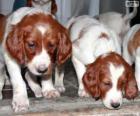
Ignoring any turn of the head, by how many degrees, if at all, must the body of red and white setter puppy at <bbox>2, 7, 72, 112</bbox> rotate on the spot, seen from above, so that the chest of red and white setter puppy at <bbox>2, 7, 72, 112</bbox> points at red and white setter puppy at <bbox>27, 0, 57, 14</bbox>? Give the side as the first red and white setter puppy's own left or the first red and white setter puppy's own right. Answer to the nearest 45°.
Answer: approximately 180°

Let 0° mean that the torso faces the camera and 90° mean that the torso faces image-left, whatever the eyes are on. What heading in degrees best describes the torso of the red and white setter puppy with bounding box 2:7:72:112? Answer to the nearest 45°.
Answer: approximately 0°

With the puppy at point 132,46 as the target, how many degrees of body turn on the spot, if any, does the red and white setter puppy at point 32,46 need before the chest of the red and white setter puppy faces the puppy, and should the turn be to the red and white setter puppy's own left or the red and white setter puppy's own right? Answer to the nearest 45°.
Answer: approximately 135° to the red and white setter puppy's own left
